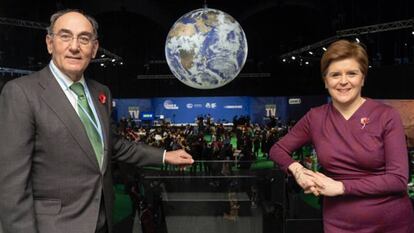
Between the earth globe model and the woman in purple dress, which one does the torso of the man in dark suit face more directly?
the woman in purple dress

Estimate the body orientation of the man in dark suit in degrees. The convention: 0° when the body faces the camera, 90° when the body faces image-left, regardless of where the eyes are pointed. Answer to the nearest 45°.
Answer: approximately 315°

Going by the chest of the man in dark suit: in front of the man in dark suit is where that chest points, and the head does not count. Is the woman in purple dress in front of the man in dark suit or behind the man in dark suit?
in front
